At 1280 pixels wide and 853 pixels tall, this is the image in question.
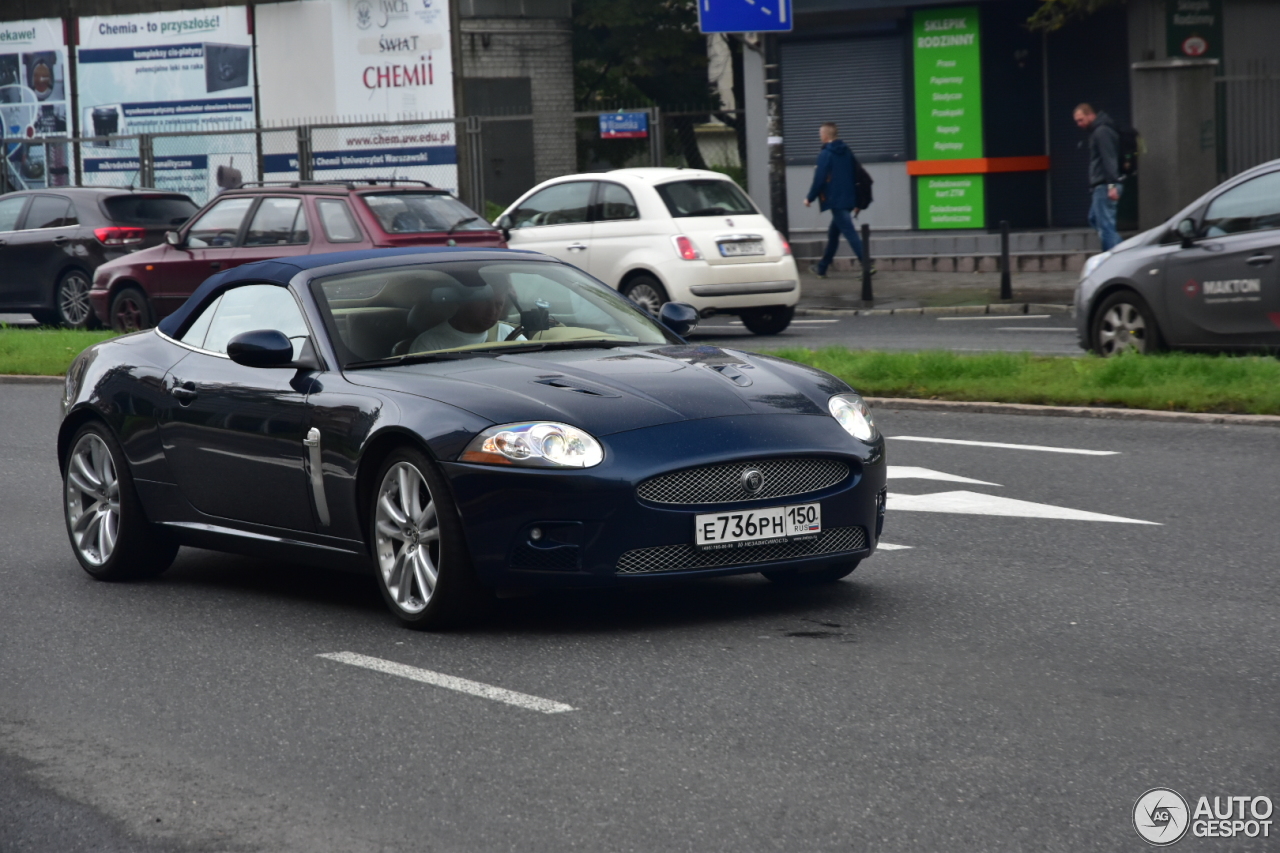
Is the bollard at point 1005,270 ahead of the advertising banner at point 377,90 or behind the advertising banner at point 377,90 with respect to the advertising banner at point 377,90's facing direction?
ahead

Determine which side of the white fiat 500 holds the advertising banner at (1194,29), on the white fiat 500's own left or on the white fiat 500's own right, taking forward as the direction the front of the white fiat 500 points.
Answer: on the white fiat 500's own right

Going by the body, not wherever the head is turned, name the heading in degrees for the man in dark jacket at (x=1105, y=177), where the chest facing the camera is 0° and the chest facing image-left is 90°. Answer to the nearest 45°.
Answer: approximately 90°

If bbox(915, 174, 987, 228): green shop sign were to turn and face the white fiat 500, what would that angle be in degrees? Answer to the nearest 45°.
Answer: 0° — it already faces it

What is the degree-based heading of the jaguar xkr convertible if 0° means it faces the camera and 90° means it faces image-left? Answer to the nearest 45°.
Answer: approximately 315°

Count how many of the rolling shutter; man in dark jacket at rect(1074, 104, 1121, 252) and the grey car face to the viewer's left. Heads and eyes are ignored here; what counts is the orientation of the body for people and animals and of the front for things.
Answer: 2

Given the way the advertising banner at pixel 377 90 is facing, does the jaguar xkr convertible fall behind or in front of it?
in front

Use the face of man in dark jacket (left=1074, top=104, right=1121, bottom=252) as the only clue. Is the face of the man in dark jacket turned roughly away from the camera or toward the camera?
toward the camera

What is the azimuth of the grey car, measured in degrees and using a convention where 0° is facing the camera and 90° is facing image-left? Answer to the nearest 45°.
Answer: approximately 90°

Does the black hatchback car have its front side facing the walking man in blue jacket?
no

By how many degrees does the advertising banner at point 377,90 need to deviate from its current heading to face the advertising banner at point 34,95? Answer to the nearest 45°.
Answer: approximately 135° to its right

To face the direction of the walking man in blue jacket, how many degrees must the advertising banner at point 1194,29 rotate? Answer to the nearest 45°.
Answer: approximately 45° to its right

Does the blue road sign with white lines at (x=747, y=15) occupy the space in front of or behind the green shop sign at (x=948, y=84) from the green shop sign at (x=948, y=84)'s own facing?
in front

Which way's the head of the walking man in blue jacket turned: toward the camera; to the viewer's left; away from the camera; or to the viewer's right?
to the viewer's left

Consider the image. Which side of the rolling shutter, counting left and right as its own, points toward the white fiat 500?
front

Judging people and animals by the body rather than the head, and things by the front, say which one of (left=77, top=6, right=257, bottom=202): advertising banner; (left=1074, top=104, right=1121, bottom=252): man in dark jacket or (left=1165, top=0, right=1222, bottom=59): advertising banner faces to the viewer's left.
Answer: the man in dark jacket

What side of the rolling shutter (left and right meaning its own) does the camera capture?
front

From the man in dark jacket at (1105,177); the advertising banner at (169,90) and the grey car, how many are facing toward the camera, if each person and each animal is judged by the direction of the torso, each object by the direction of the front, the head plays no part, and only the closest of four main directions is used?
1
